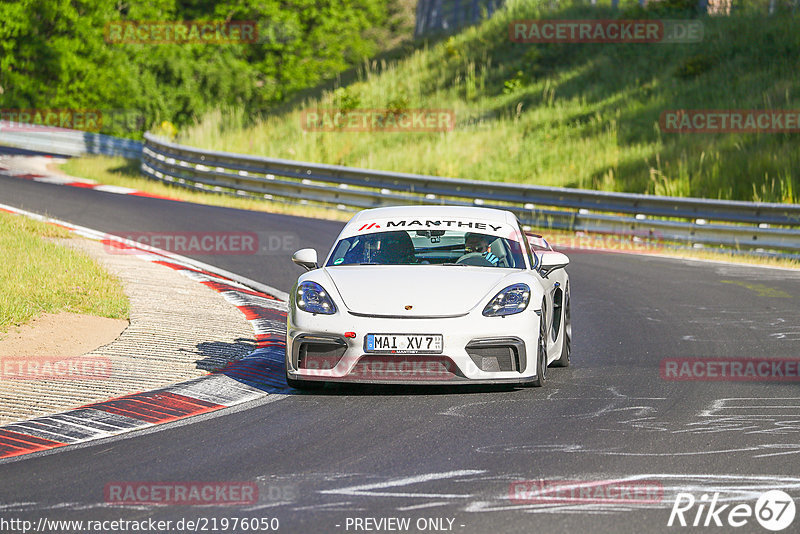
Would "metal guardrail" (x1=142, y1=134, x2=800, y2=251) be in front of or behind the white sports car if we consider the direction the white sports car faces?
behind

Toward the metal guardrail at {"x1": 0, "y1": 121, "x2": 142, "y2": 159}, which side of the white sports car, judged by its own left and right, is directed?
back

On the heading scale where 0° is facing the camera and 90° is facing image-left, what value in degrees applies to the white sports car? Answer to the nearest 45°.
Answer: approximately 0°
